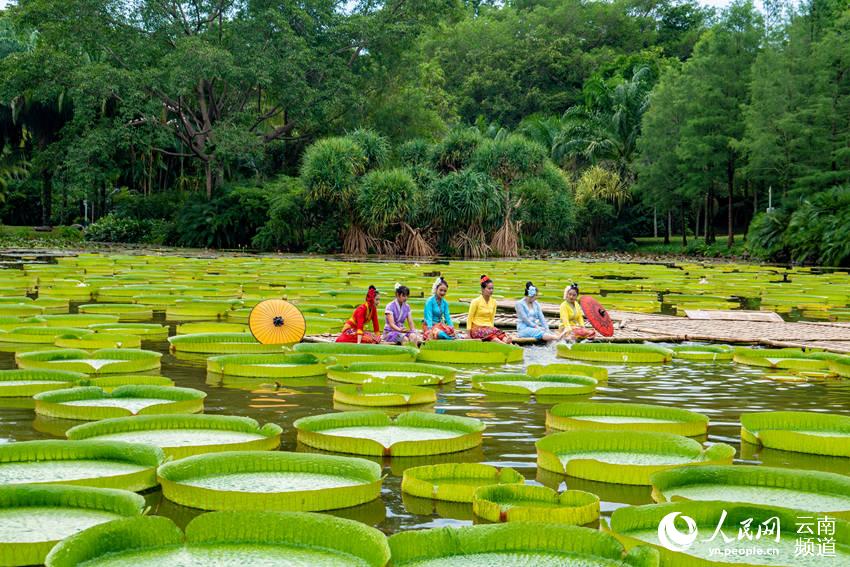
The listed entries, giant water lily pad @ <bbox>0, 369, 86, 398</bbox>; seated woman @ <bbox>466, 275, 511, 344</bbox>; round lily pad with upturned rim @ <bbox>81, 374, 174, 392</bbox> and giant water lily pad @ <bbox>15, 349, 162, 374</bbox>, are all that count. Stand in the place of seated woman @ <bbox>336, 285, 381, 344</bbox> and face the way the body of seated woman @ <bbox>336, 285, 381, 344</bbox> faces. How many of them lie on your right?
3

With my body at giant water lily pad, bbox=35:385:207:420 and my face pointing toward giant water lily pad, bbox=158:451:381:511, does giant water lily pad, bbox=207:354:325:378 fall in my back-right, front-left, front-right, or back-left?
back-left

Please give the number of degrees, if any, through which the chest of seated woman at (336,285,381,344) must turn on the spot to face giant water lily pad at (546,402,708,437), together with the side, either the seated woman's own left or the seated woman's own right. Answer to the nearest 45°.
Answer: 0° — they already face it

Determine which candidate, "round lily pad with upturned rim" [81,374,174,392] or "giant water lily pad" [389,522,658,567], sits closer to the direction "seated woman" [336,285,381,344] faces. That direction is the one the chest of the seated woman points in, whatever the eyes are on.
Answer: the giant water lily pad

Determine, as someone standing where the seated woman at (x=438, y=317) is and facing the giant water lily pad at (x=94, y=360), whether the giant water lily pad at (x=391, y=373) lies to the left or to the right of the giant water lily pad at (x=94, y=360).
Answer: left

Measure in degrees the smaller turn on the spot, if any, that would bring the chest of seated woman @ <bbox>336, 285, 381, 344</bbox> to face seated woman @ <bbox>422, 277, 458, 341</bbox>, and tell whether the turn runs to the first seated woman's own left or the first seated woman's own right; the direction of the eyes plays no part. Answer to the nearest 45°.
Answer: approximately 90° to the first seated woman's own left

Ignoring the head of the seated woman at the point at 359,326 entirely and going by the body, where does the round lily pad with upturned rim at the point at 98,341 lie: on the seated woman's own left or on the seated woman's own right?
on the seated woman's own right

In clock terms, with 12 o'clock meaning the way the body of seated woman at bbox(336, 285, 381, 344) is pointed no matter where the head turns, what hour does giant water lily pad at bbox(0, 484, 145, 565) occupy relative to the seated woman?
The giant water lily pad is roughly at 2 o'clock from the seated woman.

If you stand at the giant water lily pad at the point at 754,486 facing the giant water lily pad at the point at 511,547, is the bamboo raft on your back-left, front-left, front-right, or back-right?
back-right

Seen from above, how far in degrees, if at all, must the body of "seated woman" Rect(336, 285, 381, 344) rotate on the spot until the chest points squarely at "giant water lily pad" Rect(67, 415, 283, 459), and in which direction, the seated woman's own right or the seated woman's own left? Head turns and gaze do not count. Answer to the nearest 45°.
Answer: approximately 45° to the seated woman's own right

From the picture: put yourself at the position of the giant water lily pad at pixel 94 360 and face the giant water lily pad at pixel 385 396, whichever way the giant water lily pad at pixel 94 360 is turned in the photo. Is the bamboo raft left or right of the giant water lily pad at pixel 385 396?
left

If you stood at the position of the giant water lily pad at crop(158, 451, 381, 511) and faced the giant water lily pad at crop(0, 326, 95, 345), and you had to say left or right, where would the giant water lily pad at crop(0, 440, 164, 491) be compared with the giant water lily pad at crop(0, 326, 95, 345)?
left

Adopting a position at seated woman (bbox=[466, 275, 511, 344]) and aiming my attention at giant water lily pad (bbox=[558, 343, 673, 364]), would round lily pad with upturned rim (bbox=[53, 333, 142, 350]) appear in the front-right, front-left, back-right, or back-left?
back-right
